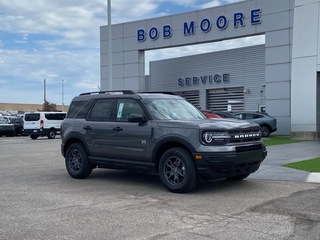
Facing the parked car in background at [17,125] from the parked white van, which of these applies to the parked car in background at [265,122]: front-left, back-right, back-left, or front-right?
back-right

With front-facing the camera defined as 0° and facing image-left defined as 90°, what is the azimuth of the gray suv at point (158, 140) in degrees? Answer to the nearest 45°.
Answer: approximately 315°

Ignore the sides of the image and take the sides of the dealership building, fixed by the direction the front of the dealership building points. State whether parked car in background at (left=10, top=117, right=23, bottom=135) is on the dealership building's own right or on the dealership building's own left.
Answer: on the dealership building's own right

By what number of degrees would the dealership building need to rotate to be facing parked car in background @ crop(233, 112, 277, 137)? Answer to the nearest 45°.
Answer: approximately 45° to its left

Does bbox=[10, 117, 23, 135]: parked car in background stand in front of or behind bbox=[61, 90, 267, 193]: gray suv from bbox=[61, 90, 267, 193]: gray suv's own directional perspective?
behind

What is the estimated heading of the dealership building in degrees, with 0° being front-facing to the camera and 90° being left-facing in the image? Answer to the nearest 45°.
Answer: approximately 45°
